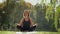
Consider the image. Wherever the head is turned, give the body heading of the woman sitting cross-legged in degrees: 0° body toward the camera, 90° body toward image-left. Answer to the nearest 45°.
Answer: approximately 0°
